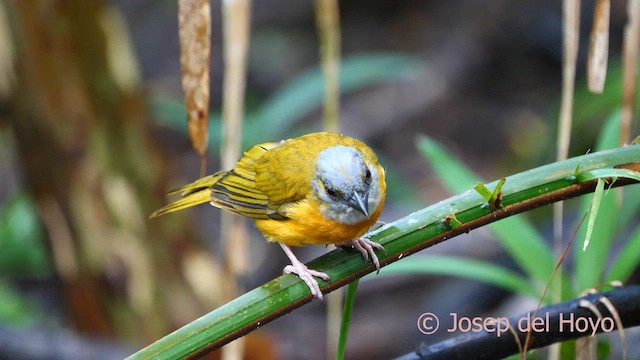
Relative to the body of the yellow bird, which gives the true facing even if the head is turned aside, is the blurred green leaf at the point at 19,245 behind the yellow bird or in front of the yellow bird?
behind

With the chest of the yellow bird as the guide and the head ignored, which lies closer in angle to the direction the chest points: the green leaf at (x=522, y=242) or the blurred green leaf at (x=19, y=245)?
the green leaf

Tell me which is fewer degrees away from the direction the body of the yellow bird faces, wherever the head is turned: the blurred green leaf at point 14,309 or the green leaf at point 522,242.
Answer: the green leaf

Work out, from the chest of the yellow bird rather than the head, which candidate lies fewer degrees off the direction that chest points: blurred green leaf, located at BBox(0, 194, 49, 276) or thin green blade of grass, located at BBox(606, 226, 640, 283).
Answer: the thin green blade of grass

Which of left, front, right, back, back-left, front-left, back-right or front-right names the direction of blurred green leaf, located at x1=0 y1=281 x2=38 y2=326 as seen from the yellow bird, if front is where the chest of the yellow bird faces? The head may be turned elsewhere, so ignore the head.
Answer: back

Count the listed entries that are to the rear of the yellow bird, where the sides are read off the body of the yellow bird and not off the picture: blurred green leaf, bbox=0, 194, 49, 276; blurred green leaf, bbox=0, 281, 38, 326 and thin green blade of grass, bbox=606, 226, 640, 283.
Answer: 2

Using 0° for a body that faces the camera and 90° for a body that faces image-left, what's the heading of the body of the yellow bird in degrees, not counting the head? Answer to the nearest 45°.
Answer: approximately 315°

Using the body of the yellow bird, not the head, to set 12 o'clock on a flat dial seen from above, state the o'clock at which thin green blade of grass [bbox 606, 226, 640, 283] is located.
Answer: The thin green blade of grass is roughly at 11 o'clock from the yellow bird.

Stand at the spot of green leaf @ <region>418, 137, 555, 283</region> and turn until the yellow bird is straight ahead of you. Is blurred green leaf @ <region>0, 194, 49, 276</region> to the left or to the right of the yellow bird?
right

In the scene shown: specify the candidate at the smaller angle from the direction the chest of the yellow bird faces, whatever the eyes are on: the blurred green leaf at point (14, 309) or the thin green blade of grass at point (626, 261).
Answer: the thin green blade of grass

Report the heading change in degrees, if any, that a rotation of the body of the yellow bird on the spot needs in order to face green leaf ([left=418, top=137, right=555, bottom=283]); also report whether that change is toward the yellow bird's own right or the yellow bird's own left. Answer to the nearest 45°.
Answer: approximately 45° to the yellow bird's own left
